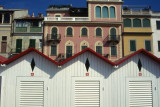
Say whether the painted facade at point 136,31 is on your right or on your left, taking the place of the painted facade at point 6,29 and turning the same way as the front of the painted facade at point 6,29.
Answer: on your left

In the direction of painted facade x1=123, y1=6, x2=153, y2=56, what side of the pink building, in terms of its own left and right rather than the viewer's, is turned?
left

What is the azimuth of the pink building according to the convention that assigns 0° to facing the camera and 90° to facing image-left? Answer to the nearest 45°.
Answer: approximately 0°

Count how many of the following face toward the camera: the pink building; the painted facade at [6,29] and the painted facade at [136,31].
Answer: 3

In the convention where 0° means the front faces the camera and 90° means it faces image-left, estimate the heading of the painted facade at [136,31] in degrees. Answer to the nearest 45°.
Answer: approximately 0°

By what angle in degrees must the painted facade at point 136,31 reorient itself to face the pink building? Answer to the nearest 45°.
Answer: approximately 90° to its right

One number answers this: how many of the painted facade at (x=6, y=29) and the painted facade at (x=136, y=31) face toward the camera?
2

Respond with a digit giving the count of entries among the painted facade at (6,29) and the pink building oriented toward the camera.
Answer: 2
